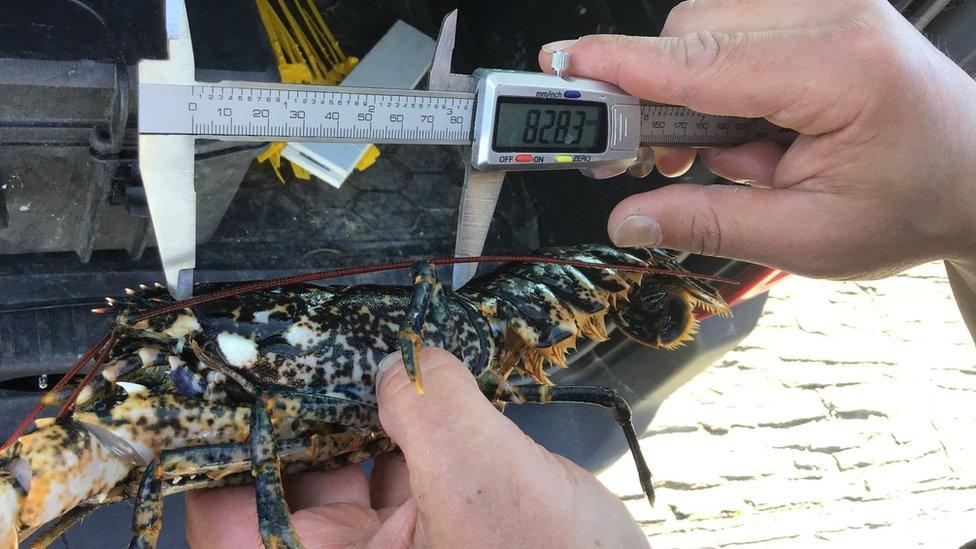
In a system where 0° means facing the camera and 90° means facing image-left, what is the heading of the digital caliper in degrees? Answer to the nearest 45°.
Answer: approximately 0°

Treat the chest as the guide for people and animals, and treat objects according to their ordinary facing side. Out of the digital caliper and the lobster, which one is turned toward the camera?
the digital caliper

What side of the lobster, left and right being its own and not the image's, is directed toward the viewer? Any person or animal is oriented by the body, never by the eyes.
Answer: left

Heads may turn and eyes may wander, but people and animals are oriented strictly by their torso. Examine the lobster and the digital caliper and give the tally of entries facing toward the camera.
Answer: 1

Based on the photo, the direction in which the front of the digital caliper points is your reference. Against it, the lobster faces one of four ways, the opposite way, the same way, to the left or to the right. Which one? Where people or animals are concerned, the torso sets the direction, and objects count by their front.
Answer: to the right
